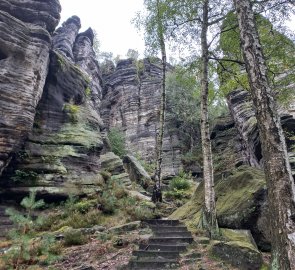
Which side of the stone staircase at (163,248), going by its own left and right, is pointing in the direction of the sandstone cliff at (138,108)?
back

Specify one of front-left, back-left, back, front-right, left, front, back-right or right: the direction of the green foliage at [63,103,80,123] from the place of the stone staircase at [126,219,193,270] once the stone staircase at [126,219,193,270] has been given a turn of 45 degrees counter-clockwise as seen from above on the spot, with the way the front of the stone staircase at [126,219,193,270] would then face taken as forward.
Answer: back

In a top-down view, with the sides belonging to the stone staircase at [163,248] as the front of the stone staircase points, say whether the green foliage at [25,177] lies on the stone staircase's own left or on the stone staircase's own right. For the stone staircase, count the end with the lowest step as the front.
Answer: on the stone staircase's own right

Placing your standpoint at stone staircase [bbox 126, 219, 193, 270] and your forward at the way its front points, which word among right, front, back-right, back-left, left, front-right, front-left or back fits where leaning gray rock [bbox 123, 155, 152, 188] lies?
back

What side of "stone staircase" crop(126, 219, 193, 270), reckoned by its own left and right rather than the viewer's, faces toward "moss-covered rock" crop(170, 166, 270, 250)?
left

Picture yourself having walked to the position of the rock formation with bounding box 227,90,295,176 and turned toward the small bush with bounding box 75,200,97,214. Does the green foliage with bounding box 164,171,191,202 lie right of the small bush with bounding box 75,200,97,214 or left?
right

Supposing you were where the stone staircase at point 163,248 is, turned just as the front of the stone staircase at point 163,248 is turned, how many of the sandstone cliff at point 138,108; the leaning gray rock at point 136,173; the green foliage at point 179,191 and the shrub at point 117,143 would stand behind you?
4

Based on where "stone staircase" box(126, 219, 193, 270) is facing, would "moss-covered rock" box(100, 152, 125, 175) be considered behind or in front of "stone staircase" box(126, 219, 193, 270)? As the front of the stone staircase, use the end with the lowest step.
behind

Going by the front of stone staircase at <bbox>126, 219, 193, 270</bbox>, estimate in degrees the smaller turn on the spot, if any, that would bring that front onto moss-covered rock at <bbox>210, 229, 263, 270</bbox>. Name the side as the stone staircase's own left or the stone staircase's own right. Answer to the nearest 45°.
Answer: approximately 45° to the stone staircase's own left

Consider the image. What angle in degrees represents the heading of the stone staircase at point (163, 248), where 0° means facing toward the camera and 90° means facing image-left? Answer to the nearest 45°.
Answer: approximately 0°

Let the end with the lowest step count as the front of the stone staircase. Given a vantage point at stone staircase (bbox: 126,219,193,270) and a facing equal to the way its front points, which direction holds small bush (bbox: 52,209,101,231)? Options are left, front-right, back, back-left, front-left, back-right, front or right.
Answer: back-right

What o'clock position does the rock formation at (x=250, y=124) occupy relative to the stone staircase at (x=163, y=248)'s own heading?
The rock formation is roughly at 7 o'clock from the stone staircase.

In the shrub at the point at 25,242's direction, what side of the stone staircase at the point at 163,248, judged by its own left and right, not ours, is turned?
right

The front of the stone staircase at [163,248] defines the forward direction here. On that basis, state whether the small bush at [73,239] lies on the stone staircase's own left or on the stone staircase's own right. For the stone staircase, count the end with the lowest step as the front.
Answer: on the stone staircase's own right
